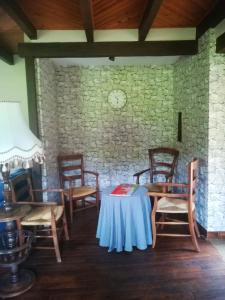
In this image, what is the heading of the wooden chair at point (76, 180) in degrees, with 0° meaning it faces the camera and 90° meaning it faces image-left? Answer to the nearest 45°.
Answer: approximately 315°

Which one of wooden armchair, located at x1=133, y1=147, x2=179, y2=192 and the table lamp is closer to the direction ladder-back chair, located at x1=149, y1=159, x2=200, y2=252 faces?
the table lamp

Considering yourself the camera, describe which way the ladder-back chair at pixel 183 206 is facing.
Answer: facing to the left of the viewer

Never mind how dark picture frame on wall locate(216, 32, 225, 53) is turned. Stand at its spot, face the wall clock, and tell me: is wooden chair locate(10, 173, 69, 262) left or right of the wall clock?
left

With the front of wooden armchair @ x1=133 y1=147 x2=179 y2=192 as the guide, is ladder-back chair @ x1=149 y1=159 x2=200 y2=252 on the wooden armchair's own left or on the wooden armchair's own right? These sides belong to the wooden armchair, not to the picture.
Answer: on the wooden armchair's own left

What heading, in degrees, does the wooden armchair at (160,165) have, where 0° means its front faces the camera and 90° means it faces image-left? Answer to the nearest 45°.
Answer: approximately 45°

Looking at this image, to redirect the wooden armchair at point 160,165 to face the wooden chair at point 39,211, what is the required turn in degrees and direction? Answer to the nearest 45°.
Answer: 0° — it already faces it

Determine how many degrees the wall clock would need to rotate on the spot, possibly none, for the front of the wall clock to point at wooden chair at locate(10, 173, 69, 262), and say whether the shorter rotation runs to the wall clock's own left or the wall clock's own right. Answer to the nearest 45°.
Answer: approximately 45° to the wall clock's own right
